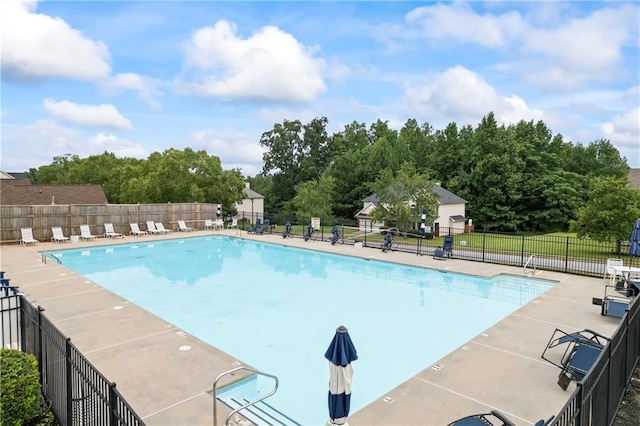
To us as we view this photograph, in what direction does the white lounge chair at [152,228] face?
facing the viewer and to the right of the viewer

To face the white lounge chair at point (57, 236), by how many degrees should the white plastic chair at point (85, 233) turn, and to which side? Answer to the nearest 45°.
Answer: approximately 135° to its right

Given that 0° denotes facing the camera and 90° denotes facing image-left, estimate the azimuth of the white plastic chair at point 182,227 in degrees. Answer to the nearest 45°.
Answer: approximately 315°

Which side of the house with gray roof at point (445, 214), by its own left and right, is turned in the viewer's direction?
front

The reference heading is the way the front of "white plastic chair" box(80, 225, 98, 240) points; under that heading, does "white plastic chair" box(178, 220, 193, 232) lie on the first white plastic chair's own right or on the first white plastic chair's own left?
on the first white plastic chair's own left

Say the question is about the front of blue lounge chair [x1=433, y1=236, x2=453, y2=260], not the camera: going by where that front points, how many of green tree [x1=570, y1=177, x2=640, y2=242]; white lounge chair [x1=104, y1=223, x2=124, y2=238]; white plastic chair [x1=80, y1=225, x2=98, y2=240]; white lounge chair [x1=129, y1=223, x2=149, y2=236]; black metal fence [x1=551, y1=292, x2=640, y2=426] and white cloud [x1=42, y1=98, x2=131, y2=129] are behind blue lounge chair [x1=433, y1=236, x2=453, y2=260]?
1

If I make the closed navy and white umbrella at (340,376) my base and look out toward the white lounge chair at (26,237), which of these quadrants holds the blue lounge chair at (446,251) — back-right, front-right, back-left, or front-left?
front-right

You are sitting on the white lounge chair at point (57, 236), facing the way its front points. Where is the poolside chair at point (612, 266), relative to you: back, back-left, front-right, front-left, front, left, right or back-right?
front

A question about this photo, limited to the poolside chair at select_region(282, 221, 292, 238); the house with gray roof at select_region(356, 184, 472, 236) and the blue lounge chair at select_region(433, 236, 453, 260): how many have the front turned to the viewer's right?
0

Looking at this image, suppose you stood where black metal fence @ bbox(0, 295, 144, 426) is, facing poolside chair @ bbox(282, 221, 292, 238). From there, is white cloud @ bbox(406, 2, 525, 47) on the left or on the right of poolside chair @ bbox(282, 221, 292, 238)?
right

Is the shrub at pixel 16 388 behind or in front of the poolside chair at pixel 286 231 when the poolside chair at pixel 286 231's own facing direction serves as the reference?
in front

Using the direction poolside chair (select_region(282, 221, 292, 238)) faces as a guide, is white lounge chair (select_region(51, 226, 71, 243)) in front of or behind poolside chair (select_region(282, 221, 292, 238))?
in front

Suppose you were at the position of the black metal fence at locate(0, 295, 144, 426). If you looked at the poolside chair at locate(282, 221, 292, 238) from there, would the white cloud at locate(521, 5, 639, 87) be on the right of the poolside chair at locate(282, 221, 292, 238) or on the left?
right

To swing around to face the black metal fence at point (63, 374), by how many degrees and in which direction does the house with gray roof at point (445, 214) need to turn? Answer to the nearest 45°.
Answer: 0° — it already faces it

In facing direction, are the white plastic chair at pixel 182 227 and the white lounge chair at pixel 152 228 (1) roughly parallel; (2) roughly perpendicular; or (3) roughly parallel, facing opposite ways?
roughly parallel

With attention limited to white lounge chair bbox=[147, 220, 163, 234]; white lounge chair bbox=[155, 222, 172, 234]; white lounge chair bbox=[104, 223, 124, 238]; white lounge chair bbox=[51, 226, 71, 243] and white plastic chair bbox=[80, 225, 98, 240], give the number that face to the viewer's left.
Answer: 0
